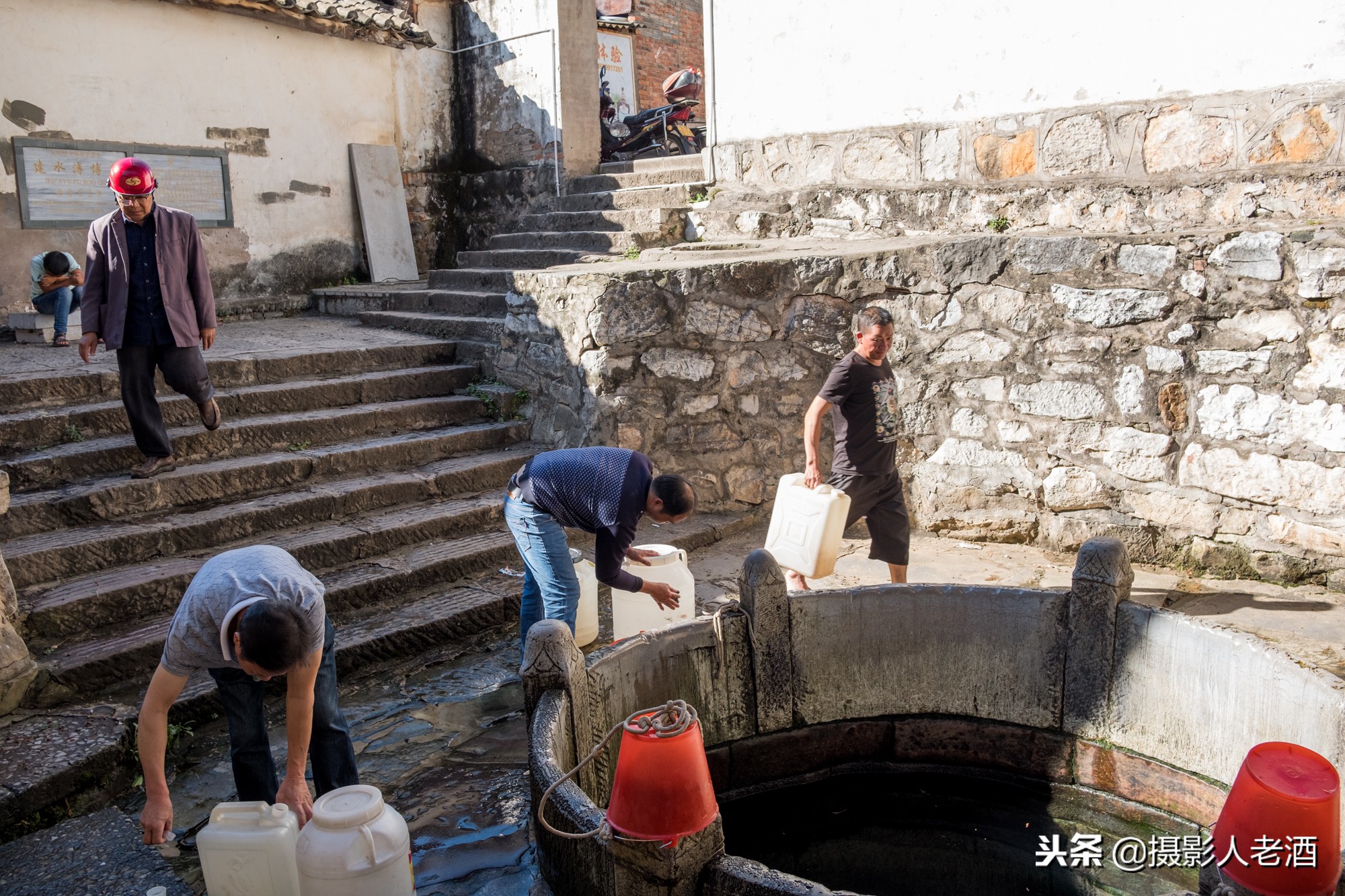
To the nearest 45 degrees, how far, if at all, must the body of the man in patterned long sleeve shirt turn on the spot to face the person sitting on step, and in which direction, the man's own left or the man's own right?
approximately 135° to the man's own left

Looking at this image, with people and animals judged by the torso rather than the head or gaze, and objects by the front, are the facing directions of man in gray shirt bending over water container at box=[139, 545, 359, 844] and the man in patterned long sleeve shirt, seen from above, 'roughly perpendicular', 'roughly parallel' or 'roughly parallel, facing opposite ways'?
roughly perpendicular

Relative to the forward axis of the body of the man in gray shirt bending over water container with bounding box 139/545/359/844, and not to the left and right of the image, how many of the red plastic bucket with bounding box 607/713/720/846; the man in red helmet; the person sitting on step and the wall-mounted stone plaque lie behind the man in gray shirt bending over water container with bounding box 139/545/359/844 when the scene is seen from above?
3

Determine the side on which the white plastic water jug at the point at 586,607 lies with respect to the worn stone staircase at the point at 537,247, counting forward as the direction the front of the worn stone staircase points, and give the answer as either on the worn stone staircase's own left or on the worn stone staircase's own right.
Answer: on the worn stone staircase's own left

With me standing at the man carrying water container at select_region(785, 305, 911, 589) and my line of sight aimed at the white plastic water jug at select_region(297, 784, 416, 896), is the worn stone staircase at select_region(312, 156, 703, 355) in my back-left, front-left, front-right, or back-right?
back-right

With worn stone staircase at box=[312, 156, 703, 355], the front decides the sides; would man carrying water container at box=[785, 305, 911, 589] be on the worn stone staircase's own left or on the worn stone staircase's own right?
on the worn stone staircase's own left

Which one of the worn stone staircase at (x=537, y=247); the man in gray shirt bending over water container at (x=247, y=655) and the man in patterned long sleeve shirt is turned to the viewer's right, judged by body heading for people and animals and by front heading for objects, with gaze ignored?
the man in patterned long sleeve shirt

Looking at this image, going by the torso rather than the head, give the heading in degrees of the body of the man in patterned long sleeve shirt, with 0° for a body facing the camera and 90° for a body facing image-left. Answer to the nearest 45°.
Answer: approximately 270°

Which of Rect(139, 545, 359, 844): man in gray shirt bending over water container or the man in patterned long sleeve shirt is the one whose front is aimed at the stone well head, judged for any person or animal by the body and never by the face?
the man in patterned long sleeve shirt
